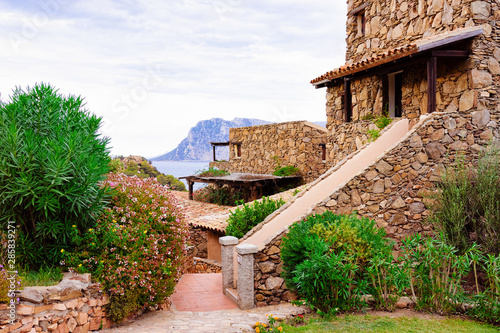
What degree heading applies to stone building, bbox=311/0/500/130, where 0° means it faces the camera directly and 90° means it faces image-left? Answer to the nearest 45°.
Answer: approximately 45°

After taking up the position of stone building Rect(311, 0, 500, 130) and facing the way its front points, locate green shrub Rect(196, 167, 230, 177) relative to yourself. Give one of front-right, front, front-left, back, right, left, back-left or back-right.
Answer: right

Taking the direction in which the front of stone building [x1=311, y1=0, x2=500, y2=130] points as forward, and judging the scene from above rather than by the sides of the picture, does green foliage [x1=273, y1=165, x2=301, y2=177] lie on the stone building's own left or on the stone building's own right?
on the stone building's own right

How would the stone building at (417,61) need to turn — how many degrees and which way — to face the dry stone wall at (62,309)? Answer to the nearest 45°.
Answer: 0° — it already faces it

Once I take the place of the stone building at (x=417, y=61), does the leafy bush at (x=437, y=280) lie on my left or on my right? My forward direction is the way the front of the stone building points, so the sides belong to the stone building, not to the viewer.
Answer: on my left

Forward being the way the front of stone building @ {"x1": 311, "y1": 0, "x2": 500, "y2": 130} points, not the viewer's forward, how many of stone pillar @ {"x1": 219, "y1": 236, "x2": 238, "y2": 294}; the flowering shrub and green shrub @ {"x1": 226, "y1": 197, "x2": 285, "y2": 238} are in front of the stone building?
3

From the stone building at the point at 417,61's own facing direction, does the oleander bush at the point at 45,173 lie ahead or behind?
ahead

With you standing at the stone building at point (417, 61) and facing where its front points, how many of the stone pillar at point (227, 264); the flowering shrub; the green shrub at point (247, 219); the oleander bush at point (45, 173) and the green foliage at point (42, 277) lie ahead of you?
5

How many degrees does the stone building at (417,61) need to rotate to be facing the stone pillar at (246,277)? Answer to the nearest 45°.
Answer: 0° — it already faces it

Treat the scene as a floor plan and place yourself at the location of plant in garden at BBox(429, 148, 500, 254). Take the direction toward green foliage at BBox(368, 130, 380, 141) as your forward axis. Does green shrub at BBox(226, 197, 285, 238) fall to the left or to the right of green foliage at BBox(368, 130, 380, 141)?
left

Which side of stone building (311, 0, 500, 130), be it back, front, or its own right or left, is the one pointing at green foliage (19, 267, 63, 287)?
front

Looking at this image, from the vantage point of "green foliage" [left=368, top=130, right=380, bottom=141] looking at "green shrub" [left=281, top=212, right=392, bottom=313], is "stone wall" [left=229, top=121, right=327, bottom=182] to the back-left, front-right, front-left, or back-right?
back-right

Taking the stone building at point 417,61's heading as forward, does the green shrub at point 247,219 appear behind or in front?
in front
